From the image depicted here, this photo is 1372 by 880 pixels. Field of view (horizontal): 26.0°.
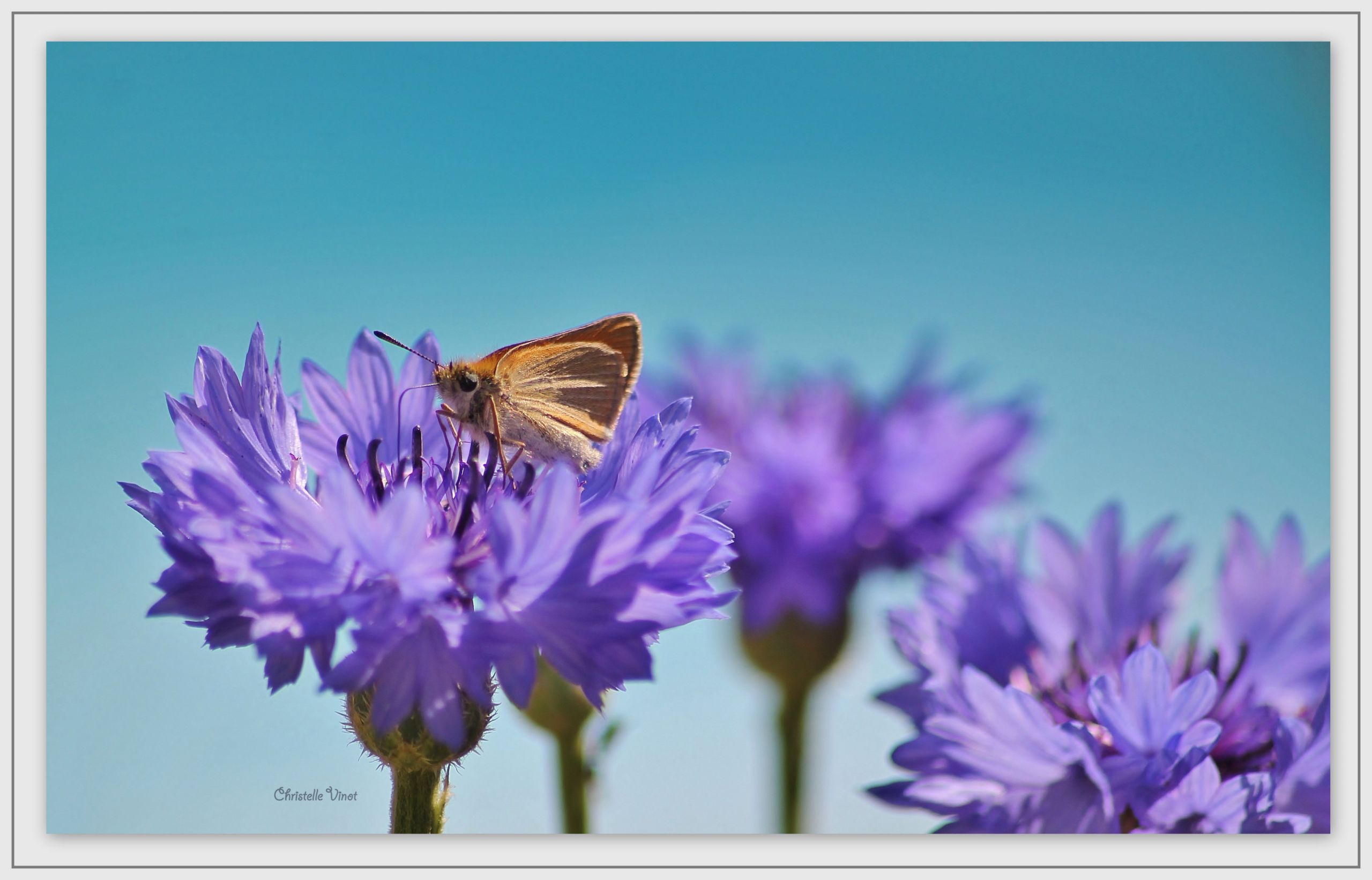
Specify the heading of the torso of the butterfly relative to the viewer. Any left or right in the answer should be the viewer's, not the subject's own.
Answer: facing to the left of the viewer

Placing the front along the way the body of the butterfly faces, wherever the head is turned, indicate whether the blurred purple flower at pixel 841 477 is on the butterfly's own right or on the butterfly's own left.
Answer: on the butterfly's own right
